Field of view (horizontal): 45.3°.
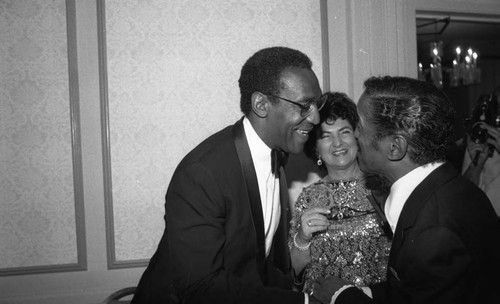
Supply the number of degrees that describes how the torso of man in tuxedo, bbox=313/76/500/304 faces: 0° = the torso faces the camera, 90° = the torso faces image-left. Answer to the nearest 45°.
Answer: approximately 90°

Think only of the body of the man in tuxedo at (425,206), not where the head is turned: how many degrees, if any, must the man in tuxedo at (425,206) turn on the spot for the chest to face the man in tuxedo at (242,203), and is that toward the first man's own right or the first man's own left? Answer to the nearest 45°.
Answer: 0° — they already face them

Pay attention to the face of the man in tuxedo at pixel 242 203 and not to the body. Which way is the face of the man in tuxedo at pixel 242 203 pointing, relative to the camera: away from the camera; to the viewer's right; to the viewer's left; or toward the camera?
to the viewer's right
